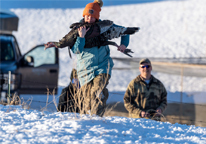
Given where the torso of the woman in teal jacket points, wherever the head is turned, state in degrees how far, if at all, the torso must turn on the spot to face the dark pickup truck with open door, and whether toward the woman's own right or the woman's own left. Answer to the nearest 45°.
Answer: approximately 180°

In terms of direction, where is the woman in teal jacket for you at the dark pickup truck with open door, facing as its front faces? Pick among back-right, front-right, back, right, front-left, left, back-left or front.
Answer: front

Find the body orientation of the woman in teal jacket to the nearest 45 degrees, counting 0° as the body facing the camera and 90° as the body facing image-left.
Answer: approximately 0°
